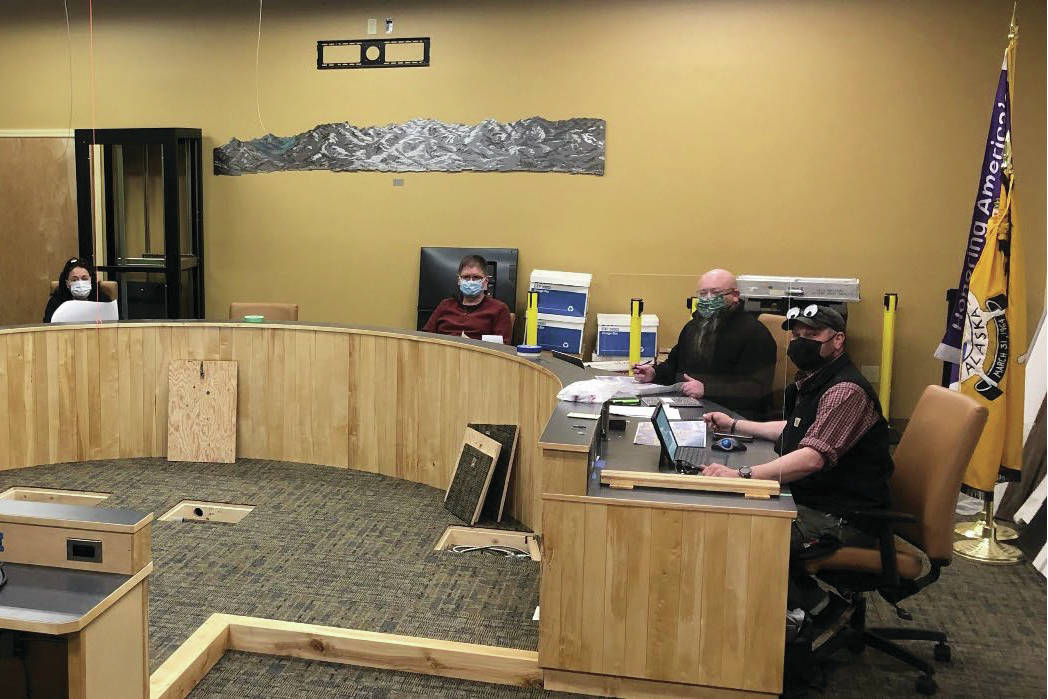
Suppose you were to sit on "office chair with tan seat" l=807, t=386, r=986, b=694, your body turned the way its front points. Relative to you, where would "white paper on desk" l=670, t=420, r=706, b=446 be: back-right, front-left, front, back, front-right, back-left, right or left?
front

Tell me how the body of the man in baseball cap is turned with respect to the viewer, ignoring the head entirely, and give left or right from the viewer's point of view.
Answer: facing to the left of the viewer

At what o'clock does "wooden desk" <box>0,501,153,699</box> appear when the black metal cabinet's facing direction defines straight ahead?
The wooden desk is roughly at 12 o'clock from the black metal cabinet.

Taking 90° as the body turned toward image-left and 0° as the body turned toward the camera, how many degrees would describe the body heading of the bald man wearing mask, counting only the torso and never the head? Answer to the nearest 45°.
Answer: approximately 45°

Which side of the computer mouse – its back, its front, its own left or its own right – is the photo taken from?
left

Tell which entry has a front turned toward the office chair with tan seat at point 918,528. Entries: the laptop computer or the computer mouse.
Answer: the laptop computer

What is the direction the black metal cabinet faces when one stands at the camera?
facing the viewer

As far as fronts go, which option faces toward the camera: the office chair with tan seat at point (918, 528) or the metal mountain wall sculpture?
the metal mountain wall sculpture

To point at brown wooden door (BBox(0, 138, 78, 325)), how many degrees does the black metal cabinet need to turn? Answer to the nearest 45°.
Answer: approximately 135° to its right

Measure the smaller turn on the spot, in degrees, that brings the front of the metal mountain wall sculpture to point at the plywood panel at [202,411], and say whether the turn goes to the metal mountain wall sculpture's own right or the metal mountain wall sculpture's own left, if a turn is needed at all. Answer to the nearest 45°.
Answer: approximately 45° to the metal mountain wall sculpture's own right

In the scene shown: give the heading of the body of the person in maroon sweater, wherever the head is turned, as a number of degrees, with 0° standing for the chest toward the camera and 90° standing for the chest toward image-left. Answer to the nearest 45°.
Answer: approximately 0°

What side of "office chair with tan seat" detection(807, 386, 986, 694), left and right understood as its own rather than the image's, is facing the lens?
left

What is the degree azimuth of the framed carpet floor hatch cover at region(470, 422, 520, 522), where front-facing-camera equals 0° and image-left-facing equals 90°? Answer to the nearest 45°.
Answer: approximately 45°

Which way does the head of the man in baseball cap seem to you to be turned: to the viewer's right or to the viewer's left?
to the viewer's left

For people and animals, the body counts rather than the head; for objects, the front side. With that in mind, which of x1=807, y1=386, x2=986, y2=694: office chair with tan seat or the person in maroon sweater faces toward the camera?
the person in maroon sweater

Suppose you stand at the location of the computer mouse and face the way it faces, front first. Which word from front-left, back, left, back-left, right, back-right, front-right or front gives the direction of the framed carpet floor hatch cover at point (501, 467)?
front-right

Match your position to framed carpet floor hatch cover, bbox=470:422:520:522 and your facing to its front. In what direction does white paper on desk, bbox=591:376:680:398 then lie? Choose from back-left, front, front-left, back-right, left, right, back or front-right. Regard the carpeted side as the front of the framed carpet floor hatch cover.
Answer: left
